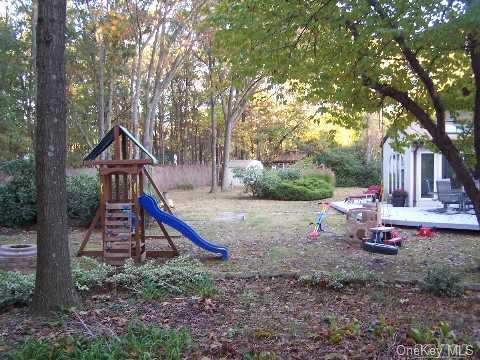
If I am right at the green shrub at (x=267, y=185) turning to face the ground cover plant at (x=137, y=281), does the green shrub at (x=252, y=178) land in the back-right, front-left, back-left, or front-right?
back-right
